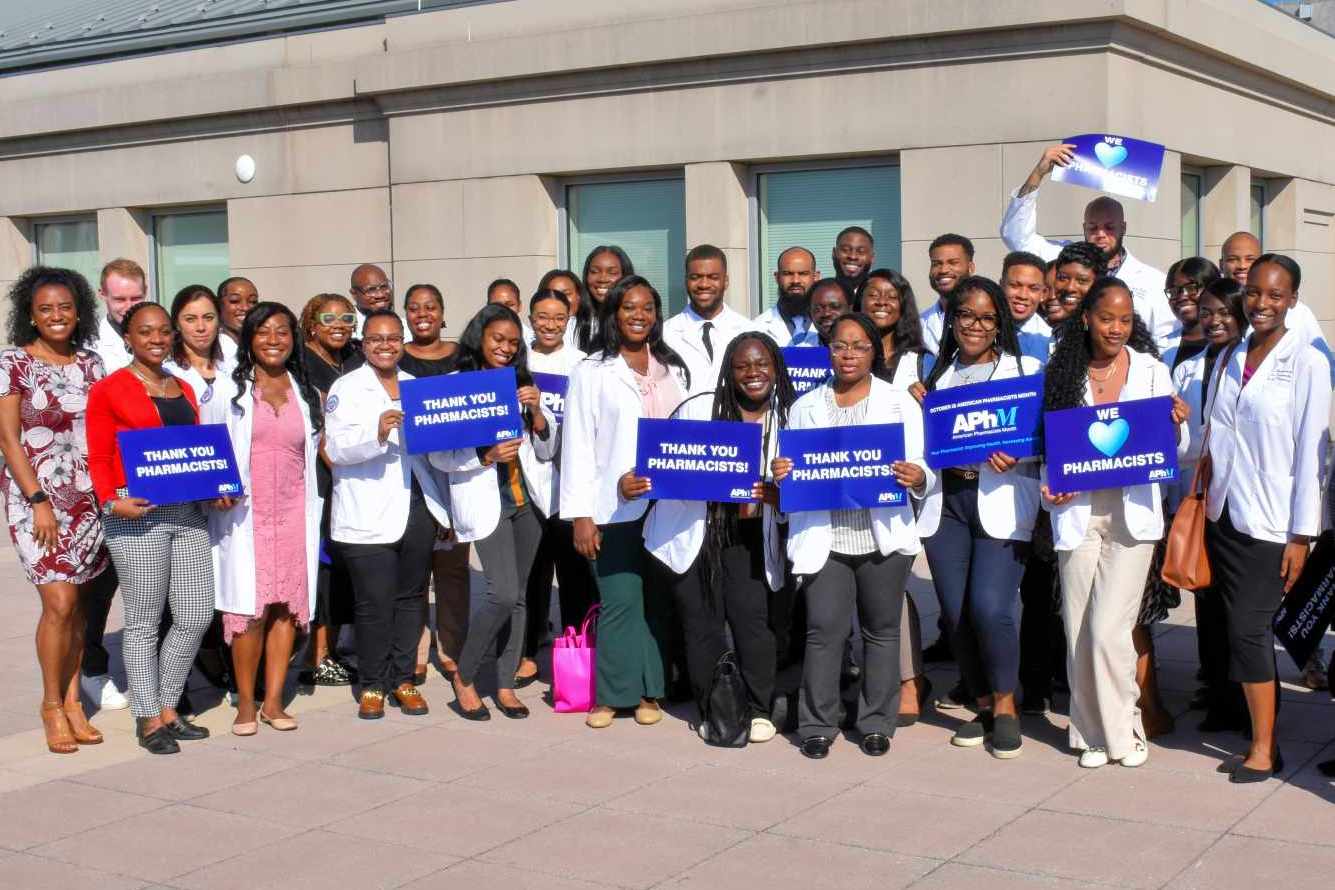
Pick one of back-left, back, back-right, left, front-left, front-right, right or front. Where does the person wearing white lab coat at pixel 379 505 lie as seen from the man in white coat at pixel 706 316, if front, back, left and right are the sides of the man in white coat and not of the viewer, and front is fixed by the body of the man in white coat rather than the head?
front-right

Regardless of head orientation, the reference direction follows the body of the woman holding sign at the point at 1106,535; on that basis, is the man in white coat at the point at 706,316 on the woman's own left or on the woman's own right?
on the woman's own right

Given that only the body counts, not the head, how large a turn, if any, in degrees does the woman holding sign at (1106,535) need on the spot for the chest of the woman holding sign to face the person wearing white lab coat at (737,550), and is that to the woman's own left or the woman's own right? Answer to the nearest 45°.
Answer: approximately 90° to the woman's own right

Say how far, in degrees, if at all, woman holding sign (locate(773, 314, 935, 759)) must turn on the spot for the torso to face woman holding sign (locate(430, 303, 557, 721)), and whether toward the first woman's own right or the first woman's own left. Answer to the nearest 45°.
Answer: approximately 90° to the first woman's own right

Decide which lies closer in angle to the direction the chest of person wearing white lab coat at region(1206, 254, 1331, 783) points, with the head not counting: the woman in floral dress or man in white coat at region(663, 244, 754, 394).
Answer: the woman in floral dress

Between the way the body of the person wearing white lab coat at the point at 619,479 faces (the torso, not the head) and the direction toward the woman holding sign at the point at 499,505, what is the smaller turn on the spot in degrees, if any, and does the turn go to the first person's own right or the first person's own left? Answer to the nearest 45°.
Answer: approximately 90° to the first person's own right

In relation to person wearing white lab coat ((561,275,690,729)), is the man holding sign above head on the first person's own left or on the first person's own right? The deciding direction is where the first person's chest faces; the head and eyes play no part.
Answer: on the first person's own left

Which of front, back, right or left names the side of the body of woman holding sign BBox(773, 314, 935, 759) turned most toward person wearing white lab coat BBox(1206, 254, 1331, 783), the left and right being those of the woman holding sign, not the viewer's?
left

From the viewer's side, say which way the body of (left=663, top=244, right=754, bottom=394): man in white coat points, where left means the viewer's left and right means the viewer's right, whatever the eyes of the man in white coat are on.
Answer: facing the viewer

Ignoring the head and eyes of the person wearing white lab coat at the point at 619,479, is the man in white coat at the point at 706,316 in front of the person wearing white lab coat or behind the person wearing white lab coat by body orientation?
behind

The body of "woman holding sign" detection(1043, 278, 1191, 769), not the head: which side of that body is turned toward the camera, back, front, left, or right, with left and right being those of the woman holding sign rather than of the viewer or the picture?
front

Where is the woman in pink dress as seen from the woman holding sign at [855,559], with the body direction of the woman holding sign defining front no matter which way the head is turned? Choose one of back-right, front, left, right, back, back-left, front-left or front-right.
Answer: right

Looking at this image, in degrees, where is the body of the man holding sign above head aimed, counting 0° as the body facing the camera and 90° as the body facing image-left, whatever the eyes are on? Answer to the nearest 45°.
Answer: approximately 0°
